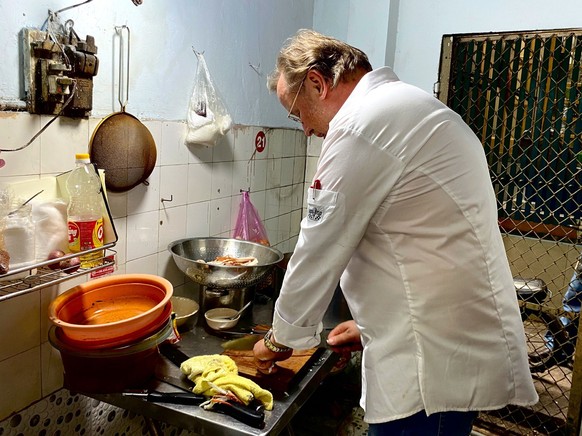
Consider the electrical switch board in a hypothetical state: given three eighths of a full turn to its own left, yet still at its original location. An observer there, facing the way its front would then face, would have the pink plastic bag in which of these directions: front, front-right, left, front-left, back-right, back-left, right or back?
front-right

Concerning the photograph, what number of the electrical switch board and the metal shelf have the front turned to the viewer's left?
0

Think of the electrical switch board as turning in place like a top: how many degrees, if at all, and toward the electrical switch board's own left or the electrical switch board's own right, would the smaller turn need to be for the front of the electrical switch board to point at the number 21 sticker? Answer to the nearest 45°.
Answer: approximately 90° to the electrical switch board's own left

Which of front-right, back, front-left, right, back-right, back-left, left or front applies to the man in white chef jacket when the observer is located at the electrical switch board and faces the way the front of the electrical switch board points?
front

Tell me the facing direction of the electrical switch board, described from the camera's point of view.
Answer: facing the viewer and to the right of the viewer

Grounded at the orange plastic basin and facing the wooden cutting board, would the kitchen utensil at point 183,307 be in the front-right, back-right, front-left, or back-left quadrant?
front-left

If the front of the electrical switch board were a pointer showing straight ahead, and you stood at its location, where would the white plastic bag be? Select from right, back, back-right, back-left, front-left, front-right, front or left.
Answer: left

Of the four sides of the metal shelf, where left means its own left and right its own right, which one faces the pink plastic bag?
left
